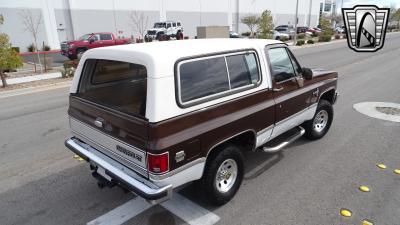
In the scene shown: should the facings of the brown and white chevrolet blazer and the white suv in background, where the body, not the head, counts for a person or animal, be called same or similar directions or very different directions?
very different directions

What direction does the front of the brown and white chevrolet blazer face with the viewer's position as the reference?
facing away from the viewer and to the right of the viewer

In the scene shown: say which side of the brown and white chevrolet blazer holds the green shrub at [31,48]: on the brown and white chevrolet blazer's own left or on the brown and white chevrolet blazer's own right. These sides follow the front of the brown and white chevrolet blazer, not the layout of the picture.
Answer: on the brown and white chevrolet blazer's own left

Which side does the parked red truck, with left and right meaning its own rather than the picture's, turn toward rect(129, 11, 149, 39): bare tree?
back

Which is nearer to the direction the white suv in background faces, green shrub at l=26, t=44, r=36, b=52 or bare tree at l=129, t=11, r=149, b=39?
the green shrub

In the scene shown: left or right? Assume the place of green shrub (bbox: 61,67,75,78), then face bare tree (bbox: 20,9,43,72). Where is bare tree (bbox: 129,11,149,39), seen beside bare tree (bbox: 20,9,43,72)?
right

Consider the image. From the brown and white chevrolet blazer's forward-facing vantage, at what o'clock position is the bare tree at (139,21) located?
The bare tree is roughly at 10 o'clock from the brown and white chevrolet blazer.

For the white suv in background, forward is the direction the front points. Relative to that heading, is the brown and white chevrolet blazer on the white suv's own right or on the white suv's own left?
on the white suv's own left
